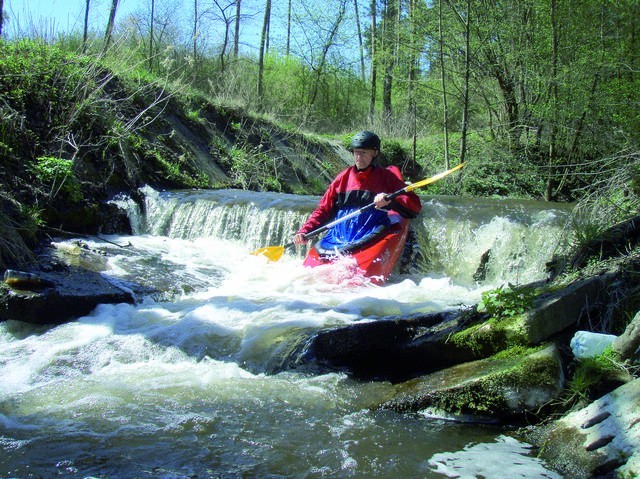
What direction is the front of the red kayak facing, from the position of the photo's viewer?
facing the viewer and to the left of the viewer

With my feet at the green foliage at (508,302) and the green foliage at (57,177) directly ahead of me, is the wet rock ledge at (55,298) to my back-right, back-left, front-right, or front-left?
front-left

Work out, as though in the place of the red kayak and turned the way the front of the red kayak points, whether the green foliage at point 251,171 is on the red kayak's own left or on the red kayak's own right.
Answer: on the red kayak's own right

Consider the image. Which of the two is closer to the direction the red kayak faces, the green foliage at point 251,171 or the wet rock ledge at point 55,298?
the wet rock ledge

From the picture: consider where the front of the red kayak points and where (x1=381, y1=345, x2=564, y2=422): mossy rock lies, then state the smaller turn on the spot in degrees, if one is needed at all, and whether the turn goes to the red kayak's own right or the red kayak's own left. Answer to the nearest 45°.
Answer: approximately 45° to the red kayak's own left

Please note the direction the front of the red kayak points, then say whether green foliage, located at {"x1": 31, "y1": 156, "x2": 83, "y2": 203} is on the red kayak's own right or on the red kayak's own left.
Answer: on the red kayak's own right

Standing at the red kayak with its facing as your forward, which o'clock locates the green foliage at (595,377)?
The green foliage is roughly at 10 o'clock from the red kayak.

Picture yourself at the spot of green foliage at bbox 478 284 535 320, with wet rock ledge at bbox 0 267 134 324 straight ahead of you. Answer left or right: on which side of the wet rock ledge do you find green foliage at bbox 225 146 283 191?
right

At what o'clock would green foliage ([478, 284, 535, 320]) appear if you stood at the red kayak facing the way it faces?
The green foliage is roughly at 10 o'clock from the red kayak.

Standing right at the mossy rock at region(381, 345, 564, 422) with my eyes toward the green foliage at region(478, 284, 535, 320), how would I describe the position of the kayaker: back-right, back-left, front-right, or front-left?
front-left
